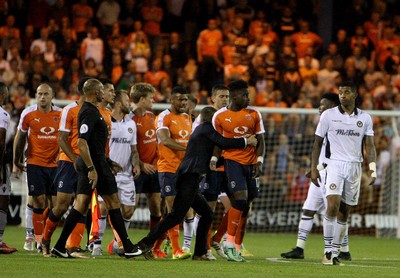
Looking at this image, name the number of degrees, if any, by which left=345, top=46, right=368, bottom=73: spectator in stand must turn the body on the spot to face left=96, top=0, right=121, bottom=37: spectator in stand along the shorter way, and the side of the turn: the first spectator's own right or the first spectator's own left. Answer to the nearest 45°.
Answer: approximately 90° to the first spectator's own right

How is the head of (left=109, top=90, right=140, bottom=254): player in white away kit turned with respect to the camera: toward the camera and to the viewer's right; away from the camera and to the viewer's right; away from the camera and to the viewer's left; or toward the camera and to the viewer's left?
toward the camera and to the viewer's right

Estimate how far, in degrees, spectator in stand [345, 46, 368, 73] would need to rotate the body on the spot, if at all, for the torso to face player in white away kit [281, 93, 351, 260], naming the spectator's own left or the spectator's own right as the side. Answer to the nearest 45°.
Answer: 0° — they already face them

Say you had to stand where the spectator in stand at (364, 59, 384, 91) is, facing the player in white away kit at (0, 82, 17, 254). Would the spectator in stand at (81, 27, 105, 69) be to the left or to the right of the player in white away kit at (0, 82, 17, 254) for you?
right

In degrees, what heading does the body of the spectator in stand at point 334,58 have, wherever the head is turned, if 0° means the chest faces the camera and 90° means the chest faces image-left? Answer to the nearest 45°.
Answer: approximately 0°

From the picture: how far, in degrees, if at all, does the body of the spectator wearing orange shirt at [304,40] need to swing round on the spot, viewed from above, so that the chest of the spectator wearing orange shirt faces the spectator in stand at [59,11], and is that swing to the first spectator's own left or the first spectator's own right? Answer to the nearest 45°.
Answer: approximately 90° to the first spectator's own right

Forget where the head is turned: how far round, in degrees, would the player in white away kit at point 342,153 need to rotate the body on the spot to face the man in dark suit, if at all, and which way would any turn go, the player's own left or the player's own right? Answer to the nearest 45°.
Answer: approximately 45° to the player's own right
